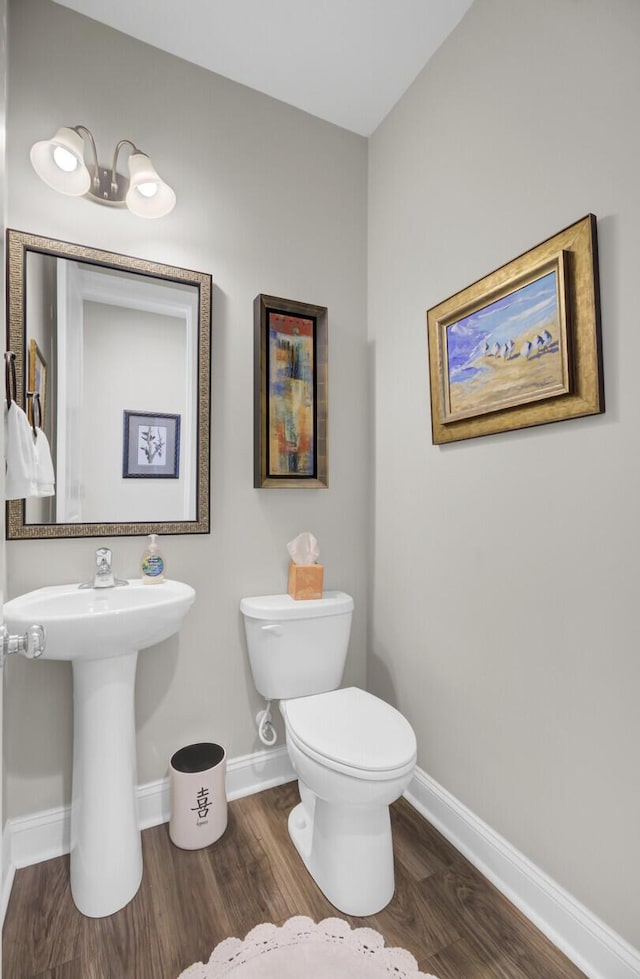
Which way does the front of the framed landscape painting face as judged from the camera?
facing the viewer and to the left of the viewer

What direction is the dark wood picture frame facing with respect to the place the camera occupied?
facing the viewer and to the right of the viewer

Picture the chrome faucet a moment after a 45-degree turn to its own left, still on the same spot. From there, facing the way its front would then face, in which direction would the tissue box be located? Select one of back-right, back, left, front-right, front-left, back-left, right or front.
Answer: front-left

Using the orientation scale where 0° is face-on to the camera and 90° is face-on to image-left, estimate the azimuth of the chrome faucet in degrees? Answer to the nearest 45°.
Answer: approximately 0°

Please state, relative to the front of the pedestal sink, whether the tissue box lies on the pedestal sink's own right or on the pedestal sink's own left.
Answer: on the pedestal sink's own left

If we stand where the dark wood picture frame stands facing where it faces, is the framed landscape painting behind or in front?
in front

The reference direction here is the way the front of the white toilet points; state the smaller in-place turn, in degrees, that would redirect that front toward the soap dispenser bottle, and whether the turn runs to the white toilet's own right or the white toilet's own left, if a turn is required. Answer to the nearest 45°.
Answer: approximately 135° to the white toilet's own right

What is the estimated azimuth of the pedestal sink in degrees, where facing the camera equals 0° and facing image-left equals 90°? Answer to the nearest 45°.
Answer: approximately 0°
